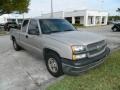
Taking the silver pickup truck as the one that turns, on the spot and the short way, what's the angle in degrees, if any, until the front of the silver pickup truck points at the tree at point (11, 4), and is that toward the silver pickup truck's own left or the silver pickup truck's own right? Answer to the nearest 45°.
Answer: approximately 135° to the silver pickup truck's own left

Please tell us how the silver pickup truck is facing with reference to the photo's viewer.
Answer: facing the viewer and to the right of the viewer
